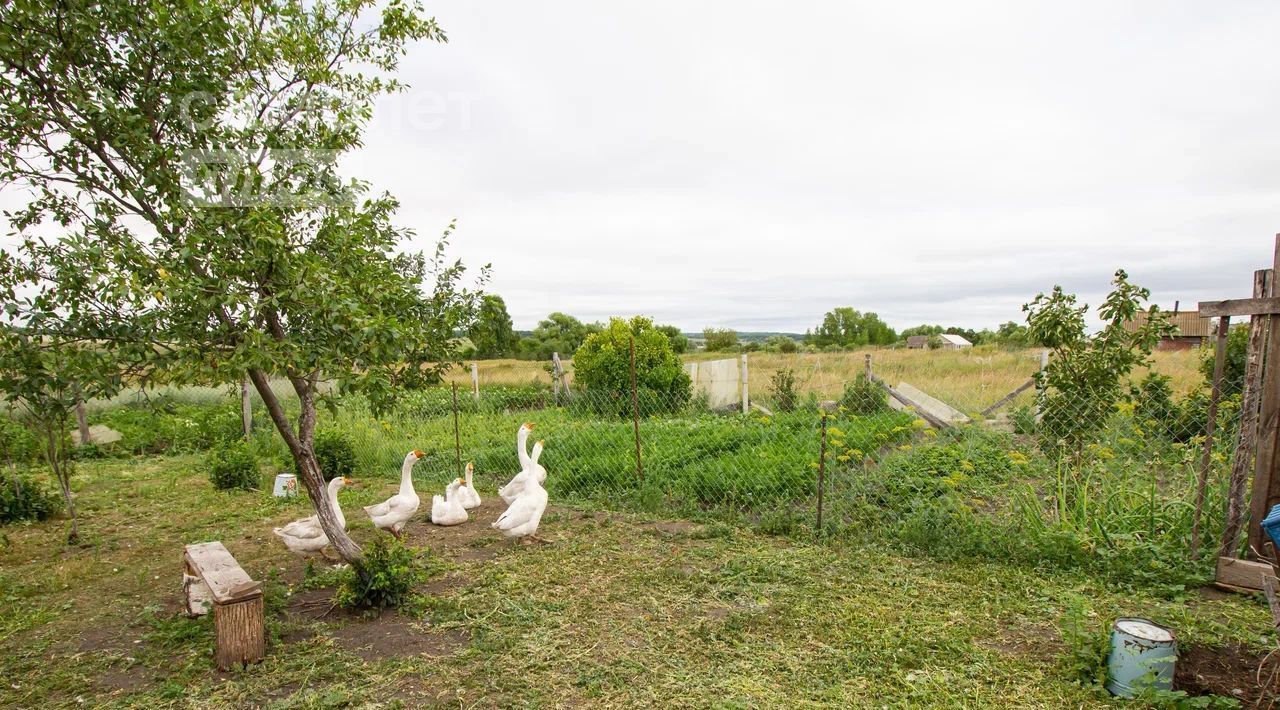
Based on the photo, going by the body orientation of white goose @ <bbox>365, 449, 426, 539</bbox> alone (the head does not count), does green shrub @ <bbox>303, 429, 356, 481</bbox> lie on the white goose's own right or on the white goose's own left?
on the white goose's own left

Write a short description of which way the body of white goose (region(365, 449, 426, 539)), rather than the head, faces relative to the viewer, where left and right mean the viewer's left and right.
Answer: facing to the right of the viewer

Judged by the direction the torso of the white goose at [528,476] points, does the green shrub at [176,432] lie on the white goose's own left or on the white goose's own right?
on the white goose's own left

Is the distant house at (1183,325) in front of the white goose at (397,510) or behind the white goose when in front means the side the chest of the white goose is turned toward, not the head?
in front

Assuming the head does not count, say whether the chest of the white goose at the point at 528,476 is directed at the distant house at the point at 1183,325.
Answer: yes

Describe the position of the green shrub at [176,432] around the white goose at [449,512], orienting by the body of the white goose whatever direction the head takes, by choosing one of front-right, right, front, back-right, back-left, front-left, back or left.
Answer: back-left

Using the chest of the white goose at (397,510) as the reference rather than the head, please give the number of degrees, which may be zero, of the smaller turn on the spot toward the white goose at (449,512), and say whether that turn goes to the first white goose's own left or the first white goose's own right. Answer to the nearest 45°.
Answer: approximately 45° to the first white goose's own left

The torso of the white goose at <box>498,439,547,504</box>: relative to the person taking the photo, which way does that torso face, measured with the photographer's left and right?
facing to the right of the viewer

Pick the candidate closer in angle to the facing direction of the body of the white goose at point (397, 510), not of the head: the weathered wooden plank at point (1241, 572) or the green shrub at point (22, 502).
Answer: the weathered wooden plank

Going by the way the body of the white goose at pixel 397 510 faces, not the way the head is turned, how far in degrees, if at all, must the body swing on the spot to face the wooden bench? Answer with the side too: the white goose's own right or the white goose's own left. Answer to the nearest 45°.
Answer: approximately 135° to the white goose's own right

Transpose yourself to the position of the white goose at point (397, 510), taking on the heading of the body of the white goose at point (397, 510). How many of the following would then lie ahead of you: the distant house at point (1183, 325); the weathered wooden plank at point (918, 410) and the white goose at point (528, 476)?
3
